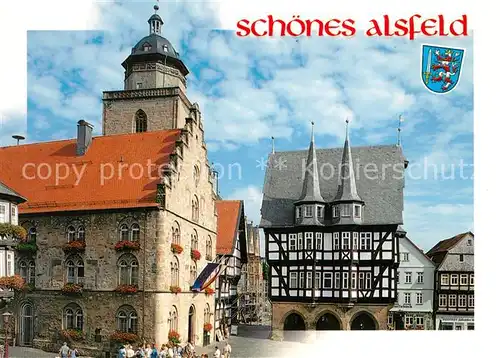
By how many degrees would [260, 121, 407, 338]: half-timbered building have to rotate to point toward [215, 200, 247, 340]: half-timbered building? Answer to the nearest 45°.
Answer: approximately 135° to its right

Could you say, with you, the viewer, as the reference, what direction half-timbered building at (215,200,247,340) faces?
facing the viewer and to the right of the viewer

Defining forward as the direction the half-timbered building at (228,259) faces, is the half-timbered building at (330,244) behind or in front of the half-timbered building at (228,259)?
in front

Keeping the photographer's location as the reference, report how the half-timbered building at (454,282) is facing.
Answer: facing the viewer

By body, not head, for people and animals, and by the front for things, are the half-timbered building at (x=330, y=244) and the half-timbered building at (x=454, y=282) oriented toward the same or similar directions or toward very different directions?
same or similar directions

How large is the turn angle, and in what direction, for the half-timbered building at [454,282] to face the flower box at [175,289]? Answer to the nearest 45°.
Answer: approximately 90° to its right

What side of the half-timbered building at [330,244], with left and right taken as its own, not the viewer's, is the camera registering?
front

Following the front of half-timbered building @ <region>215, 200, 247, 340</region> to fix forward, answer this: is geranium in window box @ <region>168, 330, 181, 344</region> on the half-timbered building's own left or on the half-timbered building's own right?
on the half-timbered building's own right

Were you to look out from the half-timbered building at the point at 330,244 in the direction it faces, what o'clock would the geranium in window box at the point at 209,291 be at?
The geranium in window box is roughly at 3 o'clock from the half-timbered building.

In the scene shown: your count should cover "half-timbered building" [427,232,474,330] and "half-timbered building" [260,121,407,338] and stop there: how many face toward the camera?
2

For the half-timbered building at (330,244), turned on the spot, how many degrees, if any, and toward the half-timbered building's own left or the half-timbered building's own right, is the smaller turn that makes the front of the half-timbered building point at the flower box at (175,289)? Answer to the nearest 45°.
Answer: approximately 45° to the half-timbered building's own right
